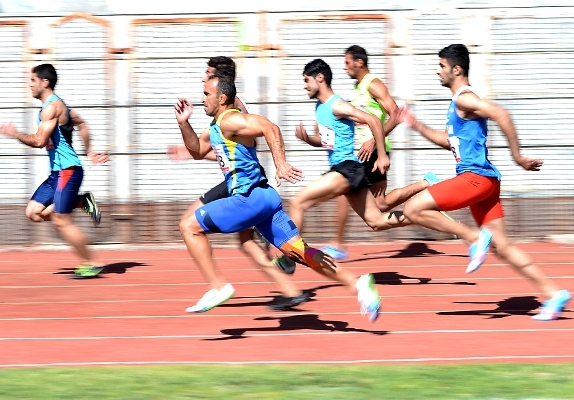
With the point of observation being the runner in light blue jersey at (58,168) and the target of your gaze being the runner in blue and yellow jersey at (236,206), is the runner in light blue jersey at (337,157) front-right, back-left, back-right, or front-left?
front-left

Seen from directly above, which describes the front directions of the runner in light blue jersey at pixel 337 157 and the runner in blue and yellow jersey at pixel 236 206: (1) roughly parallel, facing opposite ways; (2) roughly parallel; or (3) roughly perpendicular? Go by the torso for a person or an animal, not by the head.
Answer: roughly parallel

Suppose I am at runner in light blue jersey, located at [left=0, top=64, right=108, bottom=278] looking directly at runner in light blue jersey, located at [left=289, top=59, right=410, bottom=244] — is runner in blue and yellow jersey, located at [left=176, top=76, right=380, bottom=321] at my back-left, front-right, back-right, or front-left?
front-right

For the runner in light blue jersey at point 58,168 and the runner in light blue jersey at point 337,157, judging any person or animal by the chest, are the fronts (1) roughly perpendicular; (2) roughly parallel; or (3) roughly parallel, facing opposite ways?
roughly parallel
